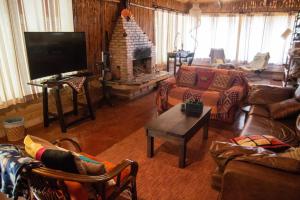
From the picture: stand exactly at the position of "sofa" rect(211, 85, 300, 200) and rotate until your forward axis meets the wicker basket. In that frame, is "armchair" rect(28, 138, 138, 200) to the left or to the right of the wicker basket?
left

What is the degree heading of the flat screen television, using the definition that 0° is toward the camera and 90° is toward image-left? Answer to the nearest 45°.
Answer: approximately 315°

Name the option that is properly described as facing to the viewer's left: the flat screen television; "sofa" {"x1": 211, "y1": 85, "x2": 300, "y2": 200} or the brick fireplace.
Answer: the sofa

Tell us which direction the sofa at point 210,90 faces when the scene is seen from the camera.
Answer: facing the viewer and to the left of the viewer

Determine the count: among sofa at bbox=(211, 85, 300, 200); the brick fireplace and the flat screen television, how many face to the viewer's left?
1

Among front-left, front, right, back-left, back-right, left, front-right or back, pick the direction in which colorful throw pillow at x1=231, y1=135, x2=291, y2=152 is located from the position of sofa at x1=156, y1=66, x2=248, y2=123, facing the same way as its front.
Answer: front-left

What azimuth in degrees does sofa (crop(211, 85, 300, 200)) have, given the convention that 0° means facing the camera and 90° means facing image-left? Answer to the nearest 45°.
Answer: approximately 90°

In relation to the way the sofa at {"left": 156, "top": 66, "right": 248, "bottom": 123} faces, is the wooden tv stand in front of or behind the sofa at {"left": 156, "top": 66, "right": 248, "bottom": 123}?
in front

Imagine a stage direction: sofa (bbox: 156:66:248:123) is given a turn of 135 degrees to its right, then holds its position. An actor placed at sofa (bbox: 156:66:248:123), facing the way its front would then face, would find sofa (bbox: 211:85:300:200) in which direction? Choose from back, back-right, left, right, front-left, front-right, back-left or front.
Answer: back

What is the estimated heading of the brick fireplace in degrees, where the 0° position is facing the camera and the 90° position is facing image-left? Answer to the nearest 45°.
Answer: approximately 315°

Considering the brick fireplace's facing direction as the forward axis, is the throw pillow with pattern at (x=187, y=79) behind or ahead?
ahead

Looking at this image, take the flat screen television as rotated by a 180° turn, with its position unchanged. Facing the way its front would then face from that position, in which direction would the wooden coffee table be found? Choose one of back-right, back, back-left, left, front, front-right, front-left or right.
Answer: back

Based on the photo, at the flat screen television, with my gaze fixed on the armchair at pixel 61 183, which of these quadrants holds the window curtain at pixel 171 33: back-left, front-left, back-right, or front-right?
back-left

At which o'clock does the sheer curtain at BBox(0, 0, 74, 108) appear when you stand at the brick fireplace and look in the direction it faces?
The sheer curtain is roughly at 3 o'clock from the brick fireplace.
